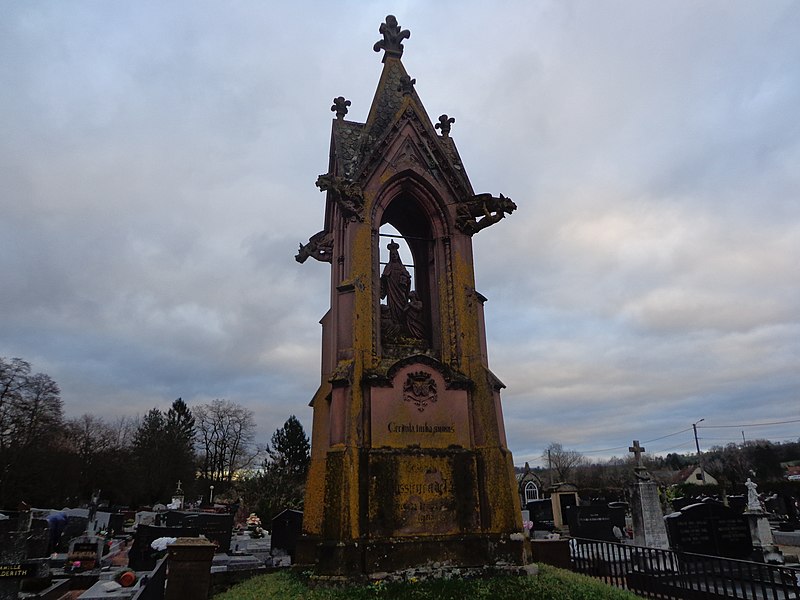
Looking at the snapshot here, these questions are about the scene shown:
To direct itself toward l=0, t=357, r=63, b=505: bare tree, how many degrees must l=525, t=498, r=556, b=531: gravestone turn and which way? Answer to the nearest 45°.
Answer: approximately 90° to its right

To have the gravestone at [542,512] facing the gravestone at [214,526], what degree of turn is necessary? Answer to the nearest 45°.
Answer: approximately 45° to its right

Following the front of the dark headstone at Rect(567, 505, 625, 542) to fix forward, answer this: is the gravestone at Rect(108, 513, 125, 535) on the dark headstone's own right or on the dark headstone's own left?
on the dark headstone's own right

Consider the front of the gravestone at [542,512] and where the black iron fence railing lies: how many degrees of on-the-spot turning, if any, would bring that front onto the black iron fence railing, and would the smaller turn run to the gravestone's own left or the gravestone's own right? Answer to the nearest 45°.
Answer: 0° — it already faces it

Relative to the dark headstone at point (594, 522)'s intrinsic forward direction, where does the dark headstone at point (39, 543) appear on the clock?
the dark headstone at point (39, 543) is roughly at 2 o'clock from the dark headstone at point (594, 522).

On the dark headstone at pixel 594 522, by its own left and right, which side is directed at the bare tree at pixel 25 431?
right

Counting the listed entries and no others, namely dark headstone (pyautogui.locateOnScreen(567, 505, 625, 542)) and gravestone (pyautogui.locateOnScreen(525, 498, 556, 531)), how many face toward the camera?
2

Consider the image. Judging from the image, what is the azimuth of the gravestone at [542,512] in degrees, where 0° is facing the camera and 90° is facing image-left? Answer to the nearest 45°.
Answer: approximately 0°
